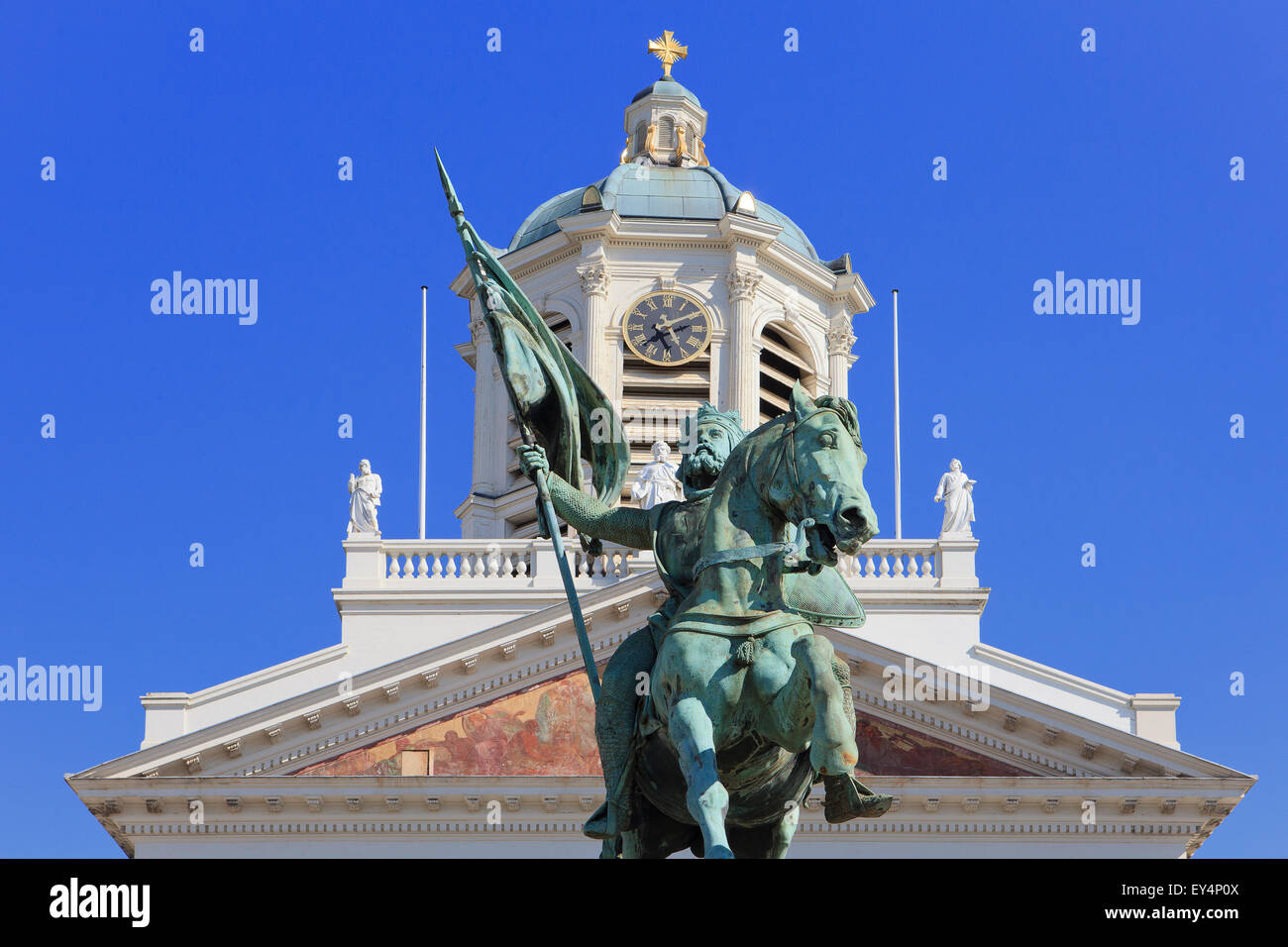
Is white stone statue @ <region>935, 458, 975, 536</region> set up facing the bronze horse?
yes

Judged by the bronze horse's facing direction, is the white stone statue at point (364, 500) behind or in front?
behind

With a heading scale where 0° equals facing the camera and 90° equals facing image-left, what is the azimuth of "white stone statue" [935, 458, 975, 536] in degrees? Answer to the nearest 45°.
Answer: approximately 0°

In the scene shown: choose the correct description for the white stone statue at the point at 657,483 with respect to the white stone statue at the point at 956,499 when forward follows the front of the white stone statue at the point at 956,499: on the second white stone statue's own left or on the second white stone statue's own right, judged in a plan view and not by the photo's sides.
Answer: on the second white stone statue's own right

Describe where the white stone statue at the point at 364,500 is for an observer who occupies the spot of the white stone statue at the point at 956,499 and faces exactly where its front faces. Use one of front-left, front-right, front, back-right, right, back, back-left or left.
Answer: right

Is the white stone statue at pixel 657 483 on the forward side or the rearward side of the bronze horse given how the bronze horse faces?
on the rearward side

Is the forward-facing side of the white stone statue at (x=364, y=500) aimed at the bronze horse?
yes

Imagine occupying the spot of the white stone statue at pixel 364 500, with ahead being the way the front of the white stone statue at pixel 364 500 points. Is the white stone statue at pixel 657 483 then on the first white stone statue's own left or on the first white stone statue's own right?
on the first white stone statue's own left
